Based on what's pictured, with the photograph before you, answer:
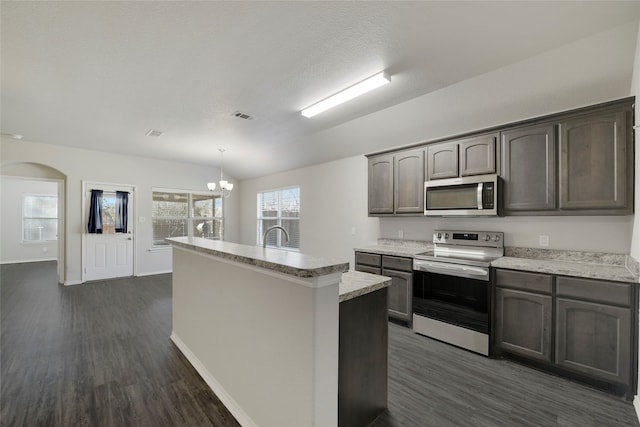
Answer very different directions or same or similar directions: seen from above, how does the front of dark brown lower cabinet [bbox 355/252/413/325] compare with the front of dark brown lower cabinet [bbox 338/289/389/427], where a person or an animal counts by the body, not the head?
very different directions

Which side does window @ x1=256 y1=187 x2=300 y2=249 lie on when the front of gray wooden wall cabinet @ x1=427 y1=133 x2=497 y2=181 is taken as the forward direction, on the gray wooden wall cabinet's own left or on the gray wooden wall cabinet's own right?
on the gray wooden wall cabinet's own right

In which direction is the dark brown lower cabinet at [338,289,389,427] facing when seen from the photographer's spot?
facing away from the viewer and to the right of the viewer

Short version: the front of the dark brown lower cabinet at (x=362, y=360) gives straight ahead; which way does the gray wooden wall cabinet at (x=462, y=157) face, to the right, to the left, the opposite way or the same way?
the opposite way

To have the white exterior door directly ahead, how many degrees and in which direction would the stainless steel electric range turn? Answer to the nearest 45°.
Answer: approximately 45° to its right

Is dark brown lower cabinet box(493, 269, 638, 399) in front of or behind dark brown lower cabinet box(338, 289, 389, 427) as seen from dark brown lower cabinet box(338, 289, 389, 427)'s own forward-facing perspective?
in front

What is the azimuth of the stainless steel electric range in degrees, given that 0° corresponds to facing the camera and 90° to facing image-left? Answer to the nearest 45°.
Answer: approximately 45°

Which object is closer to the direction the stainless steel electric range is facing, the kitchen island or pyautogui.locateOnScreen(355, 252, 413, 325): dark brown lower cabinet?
the kitchen island

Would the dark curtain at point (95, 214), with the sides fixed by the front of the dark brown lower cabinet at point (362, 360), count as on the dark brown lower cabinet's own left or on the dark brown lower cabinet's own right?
on the dark brown lower cabinet's own left

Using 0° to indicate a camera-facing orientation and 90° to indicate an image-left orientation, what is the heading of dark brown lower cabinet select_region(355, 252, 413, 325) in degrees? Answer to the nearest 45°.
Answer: approximately 45°

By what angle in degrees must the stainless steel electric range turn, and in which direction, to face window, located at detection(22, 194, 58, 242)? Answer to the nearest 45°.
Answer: approximately 45° to its right

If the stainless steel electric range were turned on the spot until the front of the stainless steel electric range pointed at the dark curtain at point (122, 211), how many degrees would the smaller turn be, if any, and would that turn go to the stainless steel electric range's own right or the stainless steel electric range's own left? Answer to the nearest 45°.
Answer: approximately 45° to the stainless steel electric range's own right
